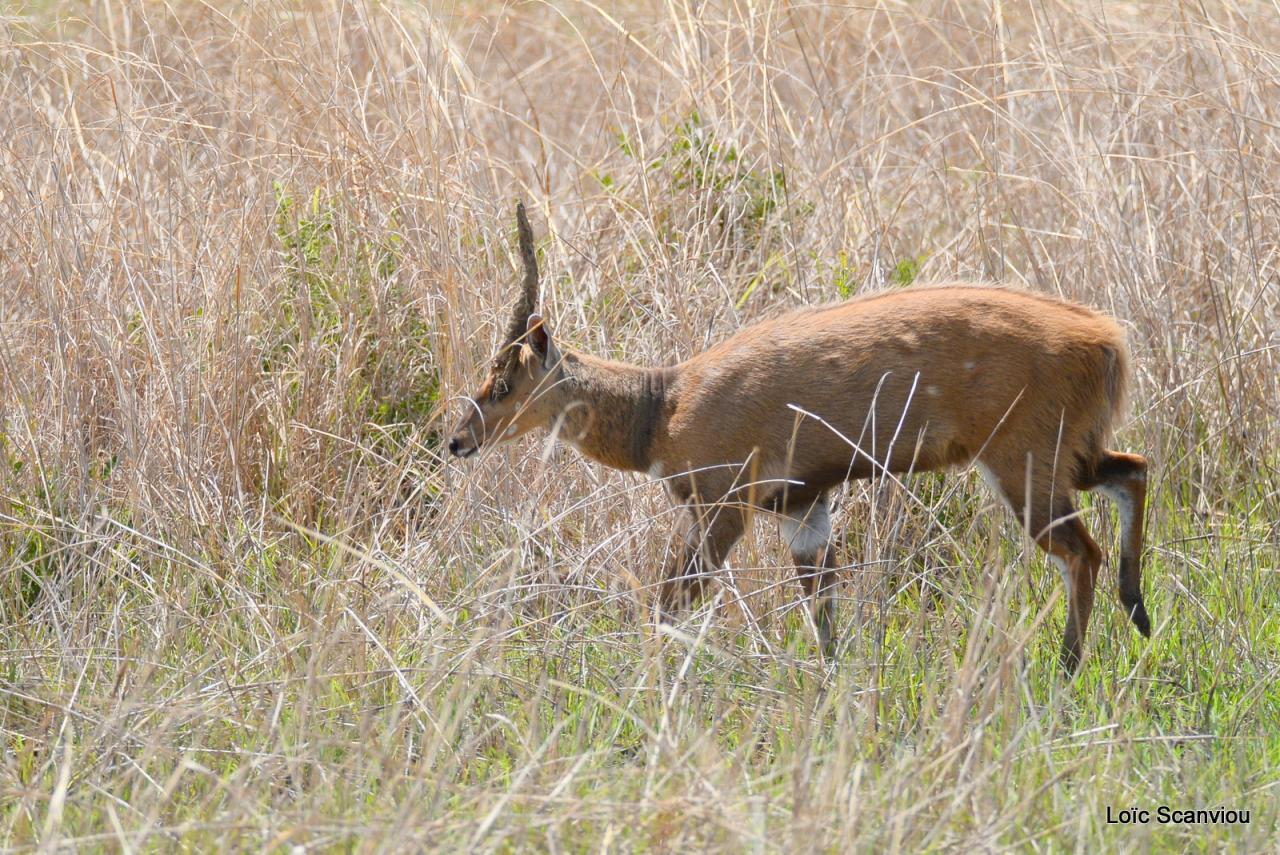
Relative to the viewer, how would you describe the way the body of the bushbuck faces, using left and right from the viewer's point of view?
facing to the left of the viewer
